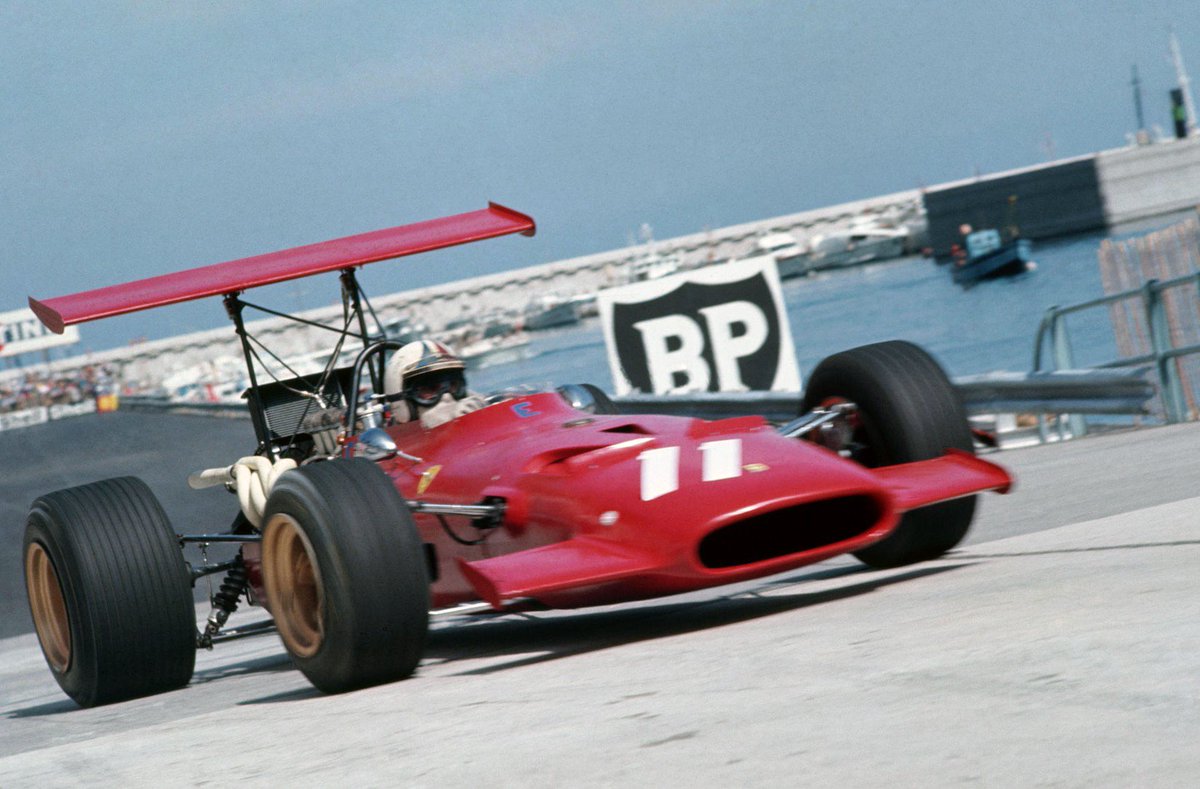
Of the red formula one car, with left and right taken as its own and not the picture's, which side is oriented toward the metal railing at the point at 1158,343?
left

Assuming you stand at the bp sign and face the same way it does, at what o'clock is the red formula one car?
The red formula one car is roughly at 12 o'clock from the bp sign.

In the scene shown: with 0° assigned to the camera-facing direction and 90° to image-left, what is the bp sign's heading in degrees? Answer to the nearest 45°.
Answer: approximately 0°

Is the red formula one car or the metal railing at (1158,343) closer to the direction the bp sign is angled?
the red formula one car

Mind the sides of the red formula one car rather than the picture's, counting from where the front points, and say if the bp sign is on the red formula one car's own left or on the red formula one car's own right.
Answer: on the red formula one car's own left

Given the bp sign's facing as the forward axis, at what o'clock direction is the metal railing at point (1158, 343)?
The metal railing is roughly at 10 o'clock from the bp sign.

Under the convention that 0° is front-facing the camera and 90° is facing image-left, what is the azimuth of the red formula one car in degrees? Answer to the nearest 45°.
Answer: approximately 315°

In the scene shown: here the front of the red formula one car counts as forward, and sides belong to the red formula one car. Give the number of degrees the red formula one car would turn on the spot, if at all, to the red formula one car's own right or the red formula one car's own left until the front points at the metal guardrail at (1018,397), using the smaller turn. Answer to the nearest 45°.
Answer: approximately 90° to the red formula one car's own left
